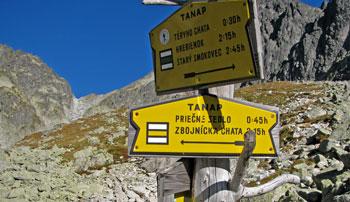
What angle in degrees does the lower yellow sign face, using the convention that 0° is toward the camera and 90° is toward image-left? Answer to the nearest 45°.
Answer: approximately 0°

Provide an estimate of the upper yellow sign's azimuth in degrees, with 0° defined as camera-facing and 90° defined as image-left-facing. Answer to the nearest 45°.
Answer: approximately 45°
